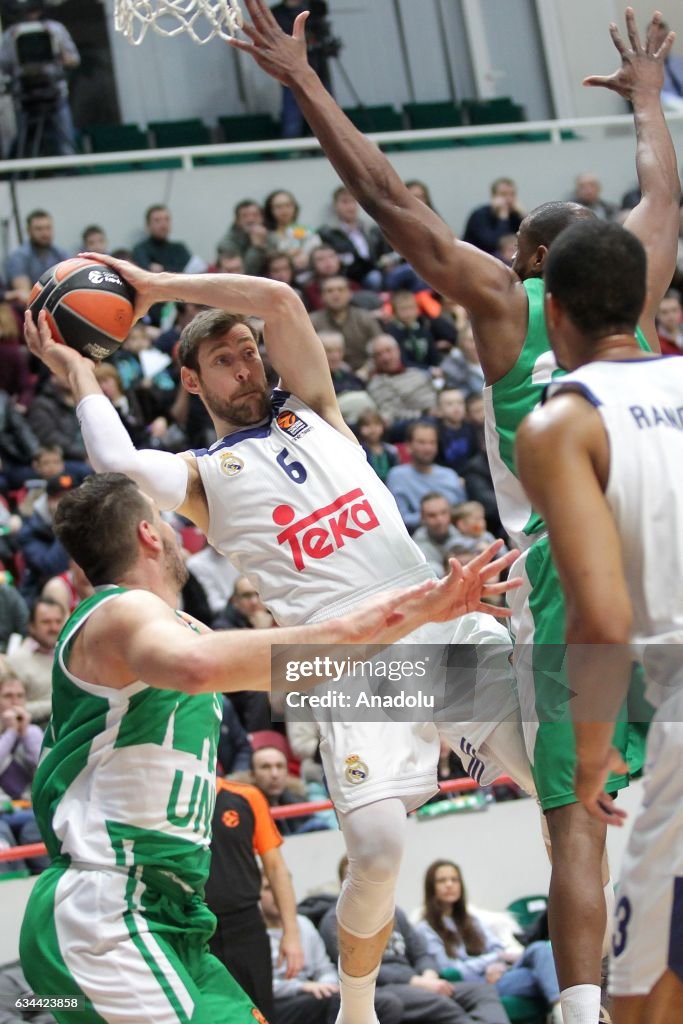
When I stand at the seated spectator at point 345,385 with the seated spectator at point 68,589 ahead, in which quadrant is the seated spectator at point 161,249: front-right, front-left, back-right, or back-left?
back-right

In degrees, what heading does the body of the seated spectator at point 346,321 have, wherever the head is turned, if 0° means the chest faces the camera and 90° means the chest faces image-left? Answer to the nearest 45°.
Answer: approximately 0°

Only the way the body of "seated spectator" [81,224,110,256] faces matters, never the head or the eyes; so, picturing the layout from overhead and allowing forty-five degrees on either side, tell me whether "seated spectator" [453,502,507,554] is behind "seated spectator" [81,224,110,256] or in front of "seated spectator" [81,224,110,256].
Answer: in front

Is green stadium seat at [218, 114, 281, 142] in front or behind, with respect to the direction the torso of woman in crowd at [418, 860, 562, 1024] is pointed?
behind

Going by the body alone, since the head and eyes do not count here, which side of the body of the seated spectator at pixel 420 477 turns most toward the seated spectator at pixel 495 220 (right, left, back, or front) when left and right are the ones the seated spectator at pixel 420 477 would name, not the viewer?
back

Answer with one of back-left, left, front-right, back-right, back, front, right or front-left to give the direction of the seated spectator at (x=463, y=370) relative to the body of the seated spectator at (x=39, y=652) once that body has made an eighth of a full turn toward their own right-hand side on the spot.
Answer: back-left

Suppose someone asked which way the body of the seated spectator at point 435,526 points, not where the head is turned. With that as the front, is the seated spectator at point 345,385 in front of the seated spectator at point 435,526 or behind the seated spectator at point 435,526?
behind

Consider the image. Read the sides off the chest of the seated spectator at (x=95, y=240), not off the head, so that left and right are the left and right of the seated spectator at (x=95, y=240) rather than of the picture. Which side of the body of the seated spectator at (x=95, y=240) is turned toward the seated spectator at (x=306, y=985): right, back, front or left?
front

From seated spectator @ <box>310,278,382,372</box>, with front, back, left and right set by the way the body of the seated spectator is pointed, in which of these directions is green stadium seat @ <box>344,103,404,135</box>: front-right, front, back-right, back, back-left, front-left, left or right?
back
